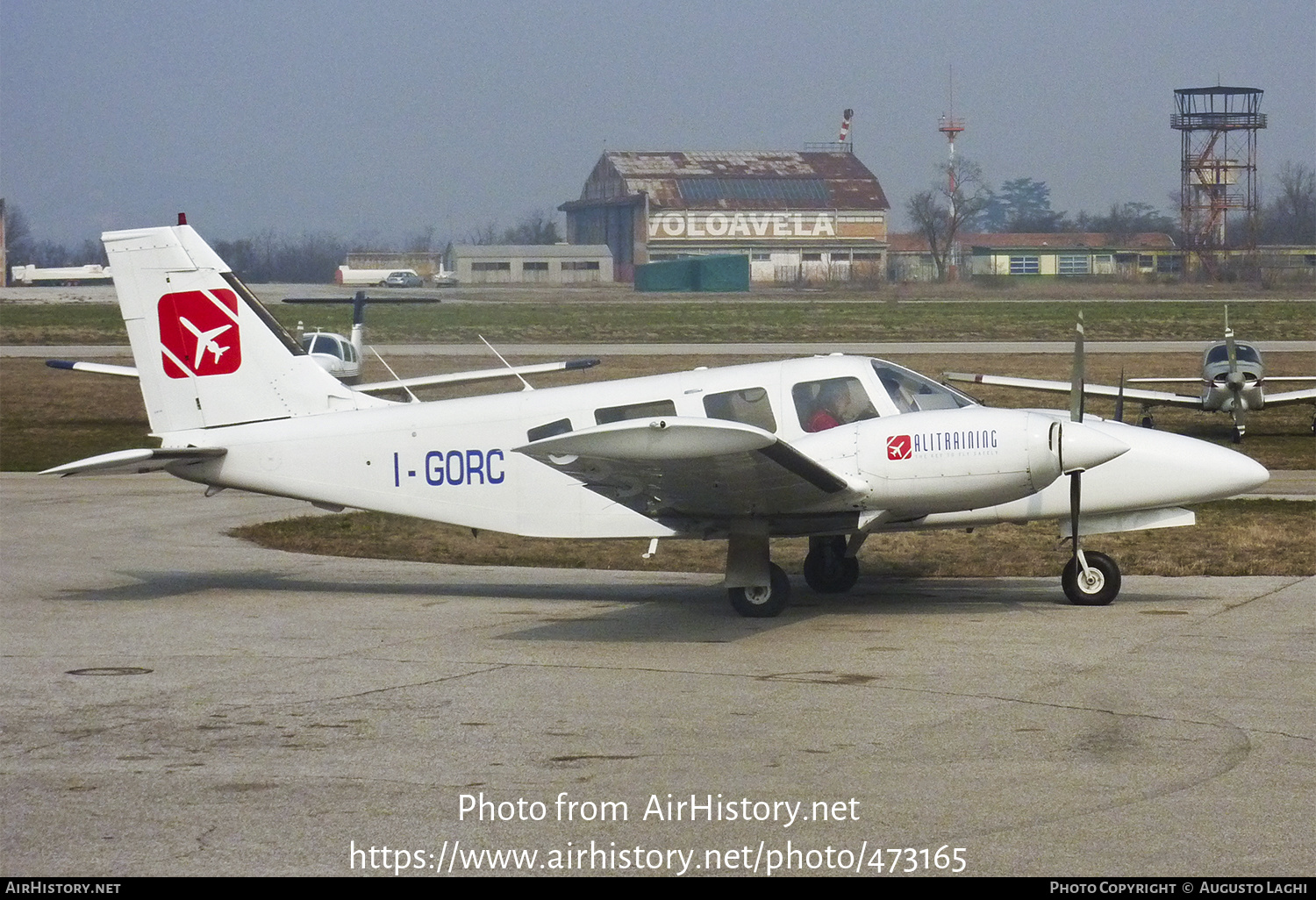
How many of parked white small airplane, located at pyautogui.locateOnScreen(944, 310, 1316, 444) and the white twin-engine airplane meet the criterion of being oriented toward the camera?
1

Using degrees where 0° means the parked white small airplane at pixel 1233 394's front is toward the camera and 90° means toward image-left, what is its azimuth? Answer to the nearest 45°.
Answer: approximately 0°

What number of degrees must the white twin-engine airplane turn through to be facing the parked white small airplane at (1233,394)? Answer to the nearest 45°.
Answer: approximately 45° to its left

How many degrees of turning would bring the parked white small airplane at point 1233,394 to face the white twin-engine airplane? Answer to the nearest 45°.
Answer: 0° — it already faces it

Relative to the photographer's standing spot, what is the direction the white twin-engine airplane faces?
facing to the right of the viewer

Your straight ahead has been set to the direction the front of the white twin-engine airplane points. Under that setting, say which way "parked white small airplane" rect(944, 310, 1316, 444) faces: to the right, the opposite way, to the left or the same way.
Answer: to the right
